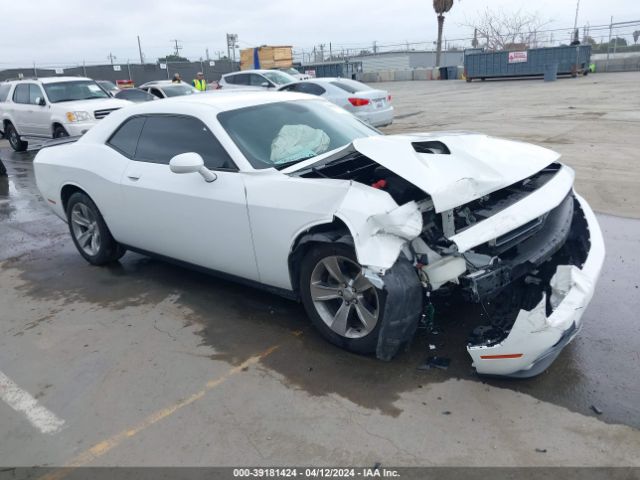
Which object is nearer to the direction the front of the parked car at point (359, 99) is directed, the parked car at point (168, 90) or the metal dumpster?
the parked car

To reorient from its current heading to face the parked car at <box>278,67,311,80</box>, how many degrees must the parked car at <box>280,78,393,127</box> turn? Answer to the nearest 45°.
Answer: approximately 45° to its right

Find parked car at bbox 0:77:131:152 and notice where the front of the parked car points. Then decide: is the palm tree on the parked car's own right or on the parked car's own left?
on the parked car's own left

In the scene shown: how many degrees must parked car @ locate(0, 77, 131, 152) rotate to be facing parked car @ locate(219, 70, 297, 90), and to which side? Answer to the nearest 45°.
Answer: approximately 90° to its left

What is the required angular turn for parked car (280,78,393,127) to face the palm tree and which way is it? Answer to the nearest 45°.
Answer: approximately 45° to its right

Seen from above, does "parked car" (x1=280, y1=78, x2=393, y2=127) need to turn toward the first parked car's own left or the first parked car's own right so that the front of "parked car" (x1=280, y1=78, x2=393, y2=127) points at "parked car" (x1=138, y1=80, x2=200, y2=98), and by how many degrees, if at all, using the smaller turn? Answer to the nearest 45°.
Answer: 0° — it already faces it

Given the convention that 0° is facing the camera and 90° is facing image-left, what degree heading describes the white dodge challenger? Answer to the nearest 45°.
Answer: approximately 315°

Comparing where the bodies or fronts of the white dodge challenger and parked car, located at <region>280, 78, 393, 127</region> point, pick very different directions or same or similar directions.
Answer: very different directions

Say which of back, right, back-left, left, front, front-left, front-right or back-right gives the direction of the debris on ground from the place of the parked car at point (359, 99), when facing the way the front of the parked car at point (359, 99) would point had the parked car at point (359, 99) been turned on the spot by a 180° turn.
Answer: front-right

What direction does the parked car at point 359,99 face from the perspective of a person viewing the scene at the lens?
facing away from the viewer and to the left of the viewer
